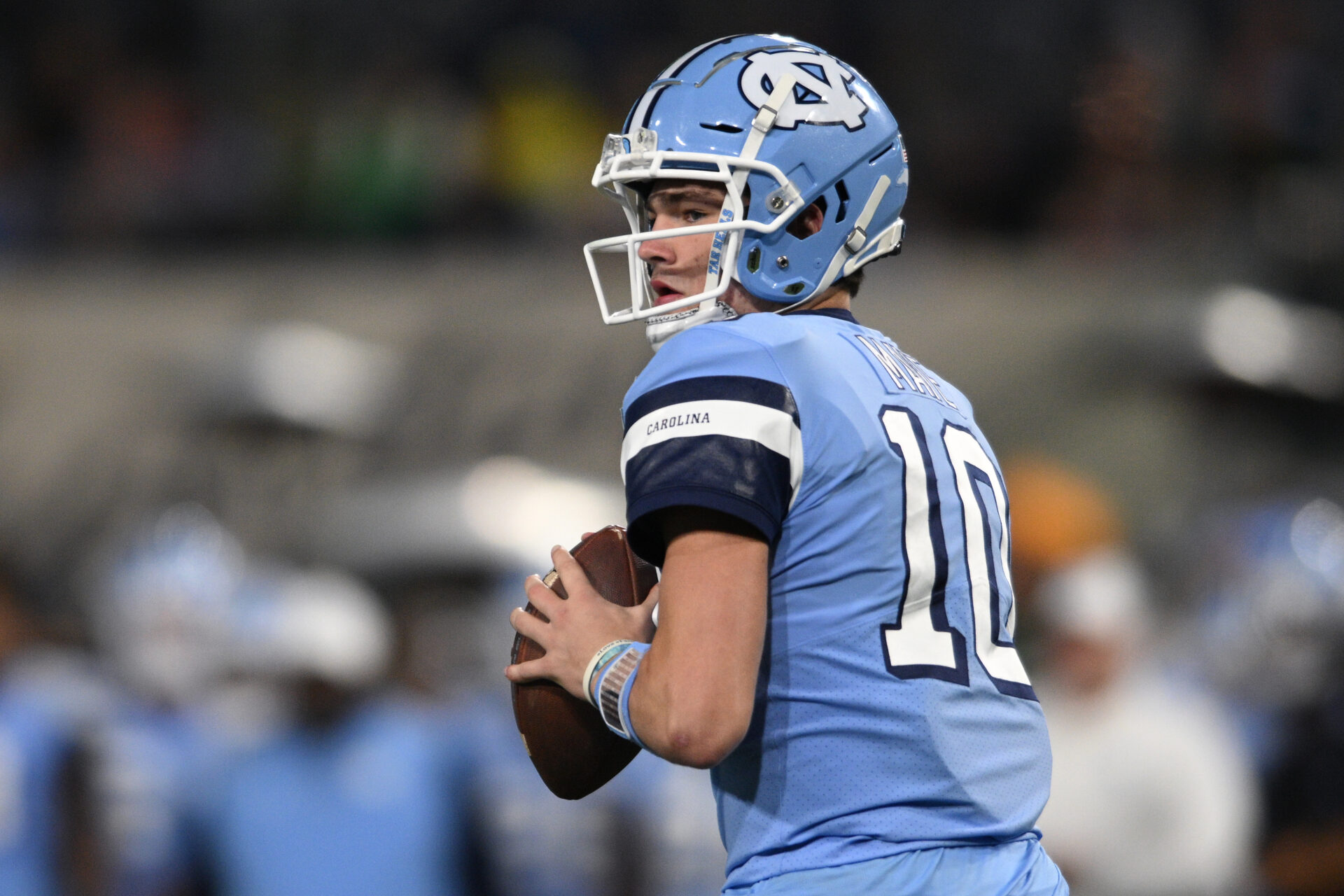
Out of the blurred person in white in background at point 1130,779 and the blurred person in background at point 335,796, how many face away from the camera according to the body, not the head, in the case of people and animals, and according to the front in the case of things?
0

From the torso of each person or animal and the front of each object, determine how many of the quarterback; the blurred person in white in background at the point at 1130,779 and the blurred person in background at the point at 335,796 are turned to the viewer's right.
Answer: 0

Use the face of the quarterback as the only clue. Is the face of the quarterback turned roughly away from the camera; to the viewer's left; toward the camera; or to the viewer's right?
to the viewer's left

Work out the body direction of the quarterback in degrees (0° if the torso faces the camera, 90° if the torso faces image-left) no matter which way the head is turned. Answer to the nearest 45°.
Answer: approximately 135°

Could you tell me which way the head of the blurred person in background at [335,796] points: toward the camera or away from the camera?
toward the camera

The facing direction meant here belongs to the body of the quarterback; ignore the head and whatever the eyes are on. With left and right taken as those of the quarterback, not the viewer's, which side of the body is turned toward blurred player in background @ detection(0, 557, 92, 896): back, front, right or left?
front

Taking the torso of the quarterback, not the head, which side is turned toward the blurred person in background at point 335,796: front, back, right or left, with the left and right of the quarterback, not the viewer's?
front

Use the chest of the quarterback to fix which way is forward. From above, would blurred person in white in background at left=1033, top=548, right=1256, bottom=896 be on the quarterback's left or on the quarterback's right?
on the quarterback's right

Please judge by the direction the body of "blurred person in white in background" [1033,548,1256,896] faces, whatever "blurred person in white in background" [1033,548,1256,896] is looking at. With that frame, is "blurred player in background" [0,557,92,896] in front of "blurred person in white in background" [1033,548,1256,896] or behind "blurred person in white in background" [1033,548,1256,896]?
in front

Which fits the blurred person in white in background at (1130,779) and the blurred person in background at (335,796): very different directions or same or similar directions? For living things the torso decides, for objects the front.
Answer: same or similar directions

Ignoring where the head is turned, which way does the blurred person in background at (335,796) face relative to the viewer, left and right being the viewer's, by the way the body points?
facing the viewer and to the left of the viewer
